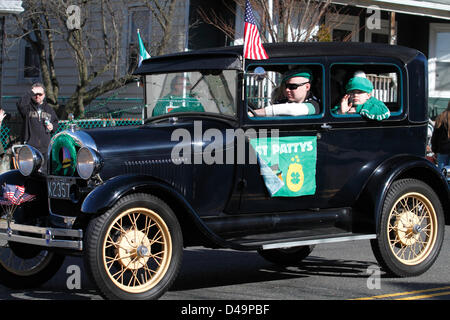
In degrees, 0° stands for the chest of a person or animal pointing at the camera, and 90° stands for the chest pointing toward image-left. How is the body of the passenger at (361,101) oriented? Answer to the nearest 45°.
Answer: approximately 45°

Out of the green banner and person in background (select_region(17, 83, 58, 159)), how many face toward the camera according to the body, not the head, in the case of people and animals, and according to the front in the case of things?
2

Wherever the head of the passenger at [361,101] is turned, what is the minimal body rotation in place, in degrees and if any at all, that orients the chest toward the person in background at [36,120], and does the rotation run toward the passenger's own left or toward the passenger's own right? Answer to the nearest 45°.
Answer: approximately 90° to the passenger's own right

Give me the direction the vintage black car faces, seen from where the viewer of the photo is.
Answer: facing the viewer and to the left of the viewer

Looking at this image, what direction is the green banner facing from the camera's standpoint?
toward the camera

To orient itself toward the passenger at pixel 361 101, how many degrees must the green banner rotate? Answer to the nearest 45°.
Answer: approximately 135° to its left

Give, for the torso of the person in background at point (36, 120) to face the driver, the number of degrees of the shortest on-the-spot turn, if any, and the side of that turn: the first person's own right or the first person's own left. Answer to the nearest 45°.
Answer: approximately 45° to the first person's own left

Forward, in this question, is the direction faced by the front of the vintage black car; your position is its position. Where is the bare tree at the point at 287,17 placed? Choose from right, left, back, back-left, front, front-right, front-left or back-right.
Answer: back-right

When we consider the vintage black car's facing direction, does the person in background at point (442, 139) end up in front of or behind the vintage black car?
behind

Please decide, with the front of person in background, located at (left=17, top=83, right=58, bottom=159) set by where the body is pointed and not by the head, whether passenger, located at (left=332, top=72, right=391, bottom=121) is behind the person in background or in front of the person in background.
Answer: in front

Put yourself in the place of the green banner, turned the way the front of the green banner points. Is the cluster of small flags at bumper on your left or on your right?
on your right

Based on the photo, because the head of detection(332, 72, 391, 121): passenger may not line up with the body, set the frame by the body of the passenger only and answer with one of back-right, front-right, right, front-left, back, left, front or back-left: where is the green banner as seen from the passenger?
front

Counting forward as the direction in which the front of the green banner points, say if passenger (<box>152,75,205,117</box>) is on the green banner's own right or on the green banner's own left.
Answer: on the green banner's own right
